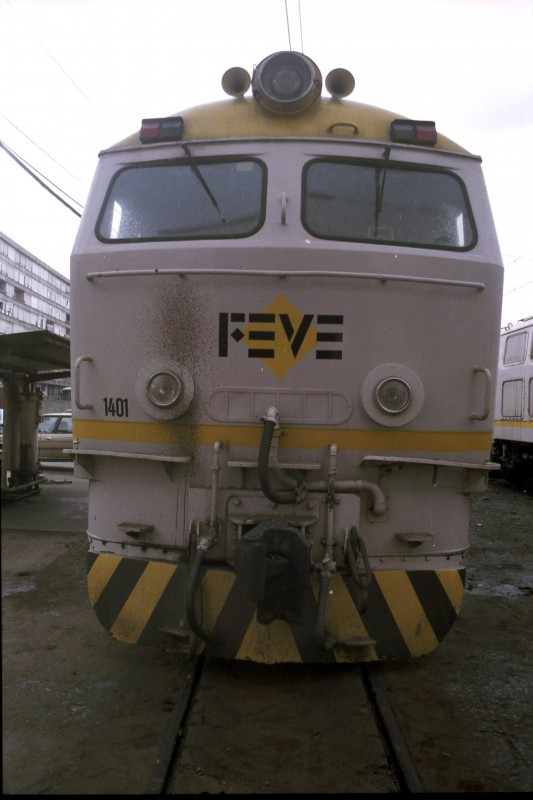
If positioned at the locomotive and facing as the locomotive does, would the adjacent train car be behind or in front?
behind

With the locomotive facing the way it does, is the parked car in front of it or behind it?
behind

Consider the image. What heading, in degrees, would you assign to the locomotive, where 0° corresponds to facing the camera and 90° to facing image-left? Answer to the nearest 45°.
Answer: approximately 0°
